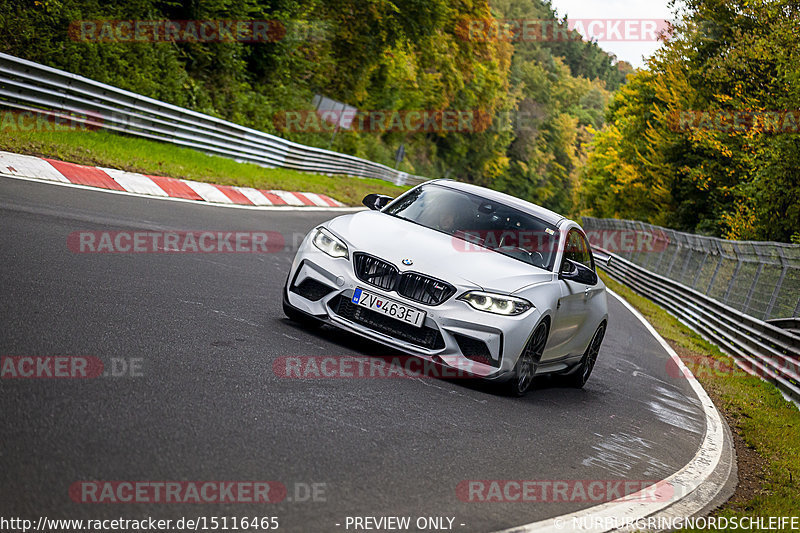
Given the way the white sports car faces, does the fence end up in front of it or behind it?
behind

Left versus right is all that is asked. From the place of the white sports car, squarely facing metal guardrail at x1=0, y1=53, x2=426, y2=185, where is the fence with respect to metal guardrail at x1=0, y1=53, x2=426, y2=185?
right

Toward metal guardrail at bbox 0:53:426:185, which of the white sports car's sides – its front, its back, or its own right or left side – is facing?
right

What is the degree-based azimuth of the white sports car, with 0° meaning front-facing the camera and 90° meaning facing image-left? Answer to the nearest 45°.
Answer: approximately 45°

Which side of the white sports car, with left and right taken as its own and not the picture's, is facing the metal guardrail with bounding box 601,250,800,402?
back

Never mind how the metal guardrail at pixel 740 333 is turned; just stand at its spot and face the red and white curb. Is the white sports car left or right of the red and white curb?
left

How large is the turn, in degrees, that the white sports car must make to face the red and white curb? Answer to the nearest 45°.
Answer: approximately 90° to its right
